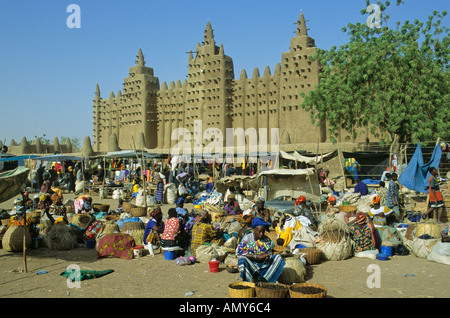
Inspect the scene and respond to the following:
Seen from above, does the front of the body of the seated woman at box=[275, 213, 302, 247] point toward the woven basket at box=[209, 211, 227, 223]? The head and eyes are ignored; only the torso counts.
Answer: no

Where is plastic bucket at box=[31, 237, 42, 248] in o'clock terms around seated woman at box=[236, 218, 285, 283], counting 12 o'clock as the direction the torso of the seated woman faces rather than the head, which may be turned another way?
The plastic bucket is roughly at 4 o'clock from the seated woman.

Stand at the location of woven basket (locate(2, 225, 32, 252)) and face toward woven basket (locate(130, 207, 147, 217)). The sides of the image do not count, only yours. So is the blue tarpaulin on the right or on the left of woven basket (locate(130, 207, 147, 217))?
right

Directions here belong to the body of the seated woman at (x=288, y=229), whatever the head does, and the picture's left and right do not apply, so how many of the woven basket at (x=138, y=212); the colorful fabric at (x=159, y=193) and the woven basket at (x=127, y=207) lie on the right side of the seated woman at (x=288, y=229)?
3

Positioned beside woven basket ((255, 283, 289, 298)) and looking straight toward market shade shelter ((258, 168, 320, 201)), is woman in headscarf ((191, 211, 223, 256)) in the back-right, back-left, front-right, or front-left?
front-left

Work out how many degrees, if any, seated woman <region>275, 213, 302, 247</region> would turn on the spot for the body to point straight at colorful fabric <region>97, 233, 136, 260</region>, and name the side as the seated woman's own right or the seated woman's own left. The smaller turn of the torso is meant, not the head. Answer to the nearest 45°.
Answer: approximately 45° to the seated woman's own right

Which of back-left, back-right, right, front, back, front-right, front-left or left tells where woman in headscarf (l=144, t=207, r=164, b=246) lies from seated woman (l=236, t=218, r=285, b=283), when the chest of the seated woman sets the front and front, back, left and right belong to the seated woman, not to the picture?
back-right

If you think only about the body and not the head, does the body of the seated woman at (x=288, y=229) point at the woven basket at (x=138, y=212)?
no

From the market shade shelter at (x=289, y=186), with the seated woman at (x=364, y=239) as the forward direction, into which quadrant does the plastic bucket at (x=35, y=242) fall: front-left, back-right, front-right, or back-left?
front-right

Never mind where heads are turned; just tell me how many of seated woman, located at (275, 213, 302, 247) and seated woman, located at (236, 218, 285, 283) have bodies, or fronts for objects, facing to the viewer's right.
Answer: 0

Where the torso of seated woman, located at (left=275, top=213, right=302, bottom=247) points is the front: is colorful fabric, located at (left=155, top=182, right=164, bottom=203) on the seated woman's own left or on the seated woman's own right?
on the seated woman's own right

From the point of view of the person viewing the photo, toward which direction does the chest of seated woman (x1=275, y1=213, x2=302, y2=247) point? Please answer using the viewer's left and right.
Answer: facing the viewer and to the left of the viewer

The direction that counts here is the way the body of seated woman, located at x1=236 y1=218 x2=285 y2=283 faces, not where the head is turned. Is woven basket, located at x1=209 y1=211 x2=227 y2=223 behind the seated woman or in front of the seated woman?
behind

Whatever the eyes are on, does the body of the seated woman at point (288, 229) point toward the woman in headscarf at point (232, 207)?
no

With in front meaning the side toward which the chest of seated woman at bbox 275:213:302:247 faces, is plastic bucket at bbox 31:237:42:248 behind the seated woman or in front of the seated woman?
in front

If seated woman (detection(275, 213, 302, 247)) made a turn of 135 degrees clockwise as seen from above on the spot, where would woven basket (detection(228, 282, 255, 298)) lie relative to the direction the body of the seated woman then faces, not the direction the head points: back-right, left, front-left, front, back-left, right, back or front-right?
back

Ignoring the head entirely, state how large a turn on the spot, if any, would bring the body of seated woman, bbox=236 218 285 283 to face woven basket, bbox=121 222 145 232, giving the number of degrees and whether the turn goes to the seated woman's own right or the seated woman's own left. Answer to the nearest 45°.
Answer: approximately 135° to the seated woman's own right

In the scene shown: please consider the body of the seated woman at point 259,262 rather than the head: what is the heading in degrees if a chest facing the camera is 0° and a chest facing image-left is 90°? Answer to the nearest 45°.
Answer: approximately 0°

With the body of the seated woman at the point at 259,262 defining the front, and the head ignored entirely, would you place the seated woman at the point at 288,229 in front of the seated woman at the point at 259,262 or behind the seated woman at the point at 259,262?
behind

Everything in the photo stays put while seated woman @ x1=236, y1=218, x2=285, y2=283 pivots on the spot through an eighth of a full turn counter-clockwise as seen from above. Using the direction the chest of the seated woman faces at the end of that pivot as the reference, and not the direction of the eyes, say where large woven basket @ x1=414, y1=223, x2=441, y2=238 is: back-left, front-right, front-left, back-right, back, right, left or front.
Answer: left

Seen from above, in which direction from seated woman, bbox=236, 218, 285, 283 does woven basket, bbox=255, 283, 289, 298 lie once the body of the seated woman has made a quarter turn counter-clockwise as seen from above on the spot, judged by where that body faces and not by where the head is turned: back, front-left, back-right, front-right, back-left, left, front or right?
right
